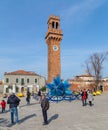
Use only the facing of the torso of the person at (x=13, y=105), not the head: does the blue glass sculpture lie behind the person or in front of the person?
in front
